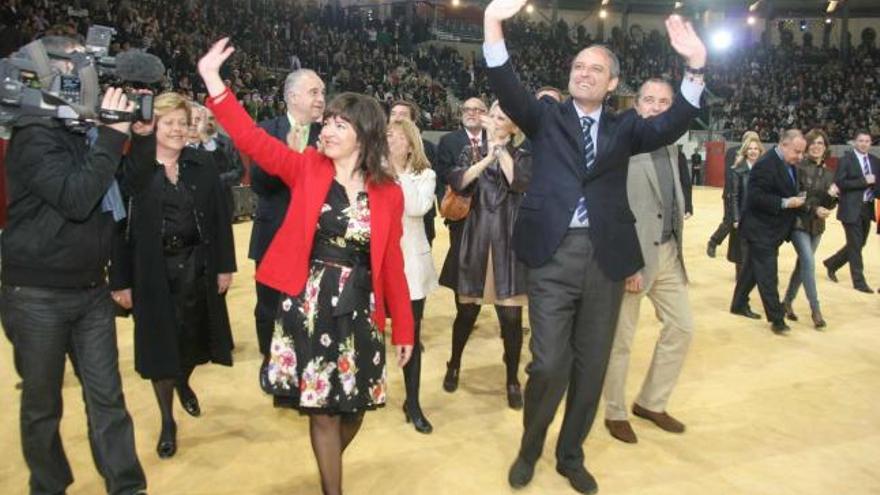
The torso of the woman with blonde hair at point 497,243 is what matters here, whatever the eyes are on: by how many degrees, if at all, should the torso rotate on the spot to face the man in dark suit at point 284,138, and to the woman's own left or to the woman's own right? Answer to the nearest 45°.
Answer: approximately 90° to the woman's own right

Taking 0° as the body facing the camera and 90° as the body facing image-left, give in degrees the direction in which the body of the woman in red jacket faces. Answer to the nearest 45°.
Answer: approximately 0°

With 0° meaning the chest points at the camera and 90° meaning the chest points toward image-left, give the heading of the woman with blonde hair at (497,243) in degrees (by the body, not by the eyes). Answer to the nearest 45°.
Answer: approximately 0°

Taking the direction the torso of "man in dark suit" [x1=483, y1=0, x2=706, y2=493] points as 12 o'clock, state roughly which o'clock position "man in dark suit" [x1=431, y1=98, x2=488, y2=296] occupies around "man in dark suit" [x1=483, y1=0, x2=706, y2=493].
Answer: "man in dark suit" [x1=431, y1=98, x2=488, y2=296] is roughly at 5 o'clock from "man in dark suit" [x1=483, y1=0, x2=706, y2=493].

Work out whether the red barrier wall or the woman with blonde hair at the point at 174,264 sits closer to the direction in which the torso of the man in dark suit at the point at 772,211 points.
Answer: the woman with blonde hair

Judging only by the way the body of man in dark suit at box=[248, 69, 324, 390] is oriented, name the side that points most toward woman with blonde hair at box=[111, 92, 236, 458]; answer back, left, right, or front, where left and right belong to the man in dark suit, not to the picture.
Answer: right

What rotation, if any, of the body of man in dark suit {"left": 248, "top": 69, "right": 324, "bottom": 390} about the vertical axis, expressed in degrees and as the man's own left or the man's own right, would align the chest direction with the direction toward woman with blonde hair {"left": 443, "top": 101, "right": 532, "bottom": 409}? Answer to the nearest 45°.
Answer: approximately 45° to the man's own left

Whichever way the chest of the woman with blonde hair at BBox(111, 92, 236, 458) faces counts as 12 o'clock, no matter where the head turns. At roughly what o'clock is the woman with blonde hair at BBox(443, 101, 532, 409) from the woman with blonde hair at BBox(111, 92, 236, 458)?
the woman with blonde hair at BBox(443, 101, 532, 409) is roughly at 9 o'clock from the woman with blonde hair at BBox(111, 92, 236, 458).
